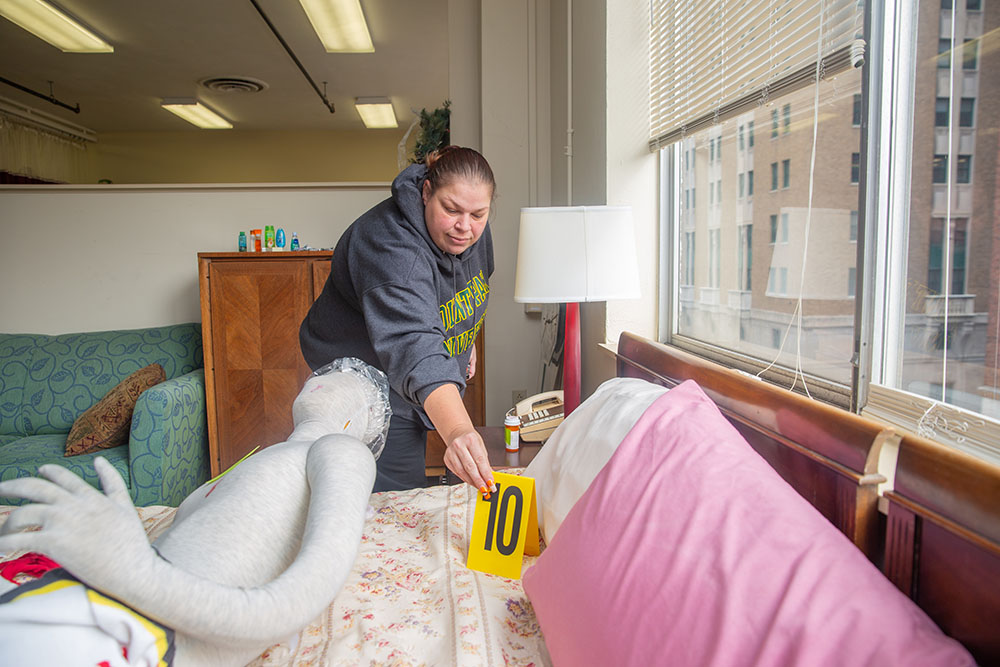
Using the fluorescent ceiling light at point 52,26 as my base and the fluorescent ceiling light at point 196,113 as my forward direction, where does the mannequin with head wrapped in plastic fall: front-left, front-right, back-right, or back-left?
back-right

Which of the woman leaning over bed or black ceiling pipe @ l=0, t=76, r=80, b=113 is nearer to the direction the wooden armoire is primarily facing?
the woman leaning over bed

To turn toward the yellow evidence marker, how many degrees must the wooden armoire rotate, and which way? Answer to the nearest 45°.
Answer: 0° — it already faces it

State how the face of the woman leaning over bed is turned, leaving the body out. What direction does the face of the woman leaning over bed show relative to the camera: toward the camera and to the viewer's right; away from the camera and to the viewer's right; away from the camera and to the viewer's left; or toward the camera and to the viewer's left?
toward the camera and to the viewer's right

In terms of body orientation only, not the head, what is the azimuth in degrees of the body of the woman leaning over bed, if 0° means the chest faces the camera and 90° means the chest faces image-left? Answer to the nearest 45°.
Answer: approximately 315°

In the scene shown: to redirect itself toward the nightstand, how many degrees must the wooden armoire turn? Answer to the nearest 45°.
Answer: approximately 45° to its left

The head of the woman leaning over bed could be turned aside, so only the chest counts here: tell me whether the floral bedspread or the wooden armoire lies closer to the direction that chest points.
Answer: the floral bedspread

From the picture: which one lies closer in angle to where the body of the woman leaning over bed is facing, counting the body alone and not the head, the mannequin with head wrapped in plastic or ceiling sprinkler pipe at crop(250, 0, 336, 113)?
the mannequin with head wrapped in plastic

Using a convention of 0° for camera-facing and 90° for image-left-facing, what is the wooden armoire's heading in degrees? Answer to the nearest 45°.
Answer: approximately 0°
